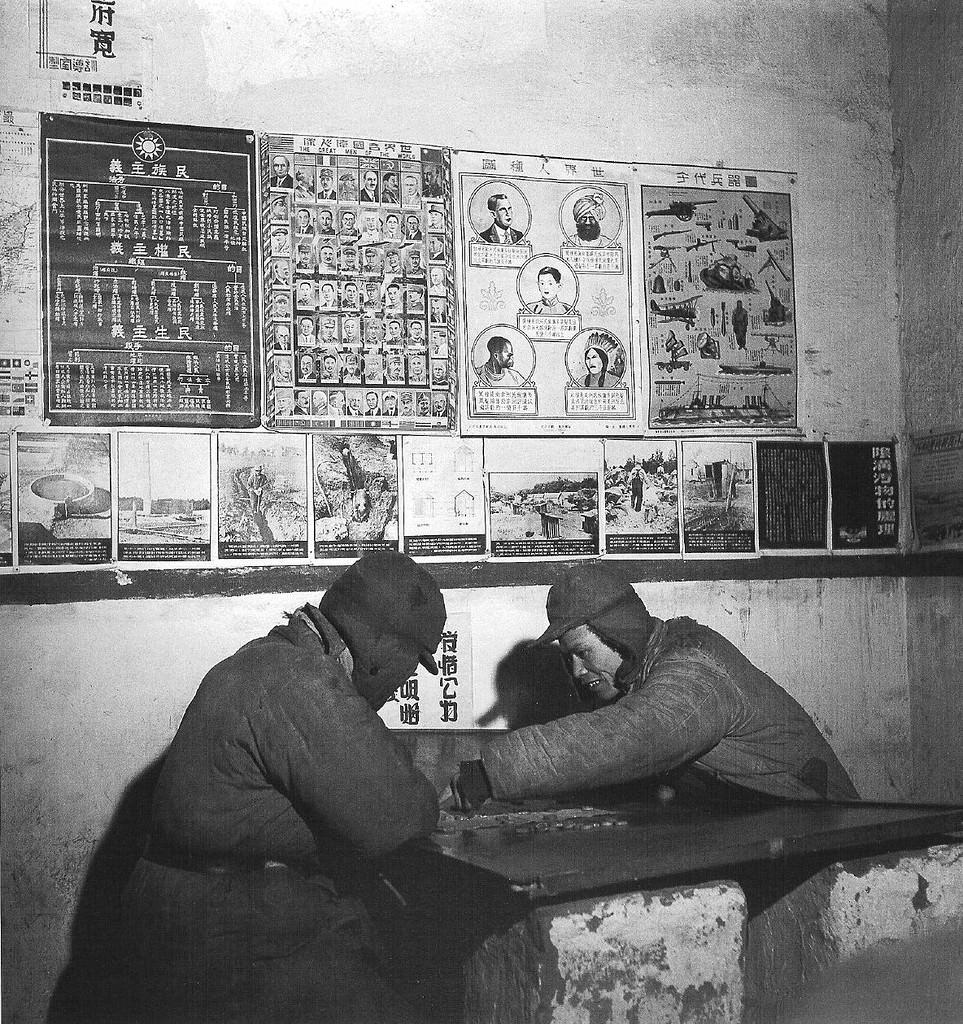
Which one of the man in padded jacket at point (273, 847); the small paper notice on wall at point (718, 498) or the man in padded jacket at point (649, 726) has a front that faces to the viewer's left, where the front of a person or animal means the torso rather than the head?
the man in padded jacket at point (649, 726)

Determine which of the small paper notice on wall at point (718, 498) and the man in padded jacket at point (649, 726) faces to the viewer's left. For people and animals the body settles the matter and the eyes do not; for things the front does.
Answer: the man in padded jacket

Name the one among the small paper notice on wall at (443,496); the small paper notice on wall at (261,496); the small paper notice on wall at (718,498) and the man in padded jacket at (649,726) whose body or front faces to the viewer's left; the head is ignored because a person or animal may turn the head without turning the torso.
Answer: the man in padded jacket

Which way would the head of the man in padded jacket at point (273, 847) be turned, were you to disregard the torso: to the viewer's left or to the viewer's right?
to the viewer's right

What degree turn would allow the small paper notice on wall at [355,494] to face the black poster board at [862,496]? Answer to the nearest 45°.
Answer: approximately 90° to its left

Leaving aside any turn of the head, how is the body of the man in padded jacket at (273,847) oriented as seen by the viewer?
to the viewer's right

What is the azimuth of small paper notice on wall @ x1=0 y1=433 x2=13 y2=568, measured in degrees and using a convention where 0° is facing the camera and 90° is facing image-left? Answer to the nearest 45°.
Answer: approximately 0°

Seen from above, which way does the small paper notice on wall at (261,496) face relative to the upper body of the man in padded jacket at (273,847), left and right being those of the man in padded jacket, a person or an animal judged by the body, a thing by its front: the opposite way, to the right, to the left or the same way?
to the right

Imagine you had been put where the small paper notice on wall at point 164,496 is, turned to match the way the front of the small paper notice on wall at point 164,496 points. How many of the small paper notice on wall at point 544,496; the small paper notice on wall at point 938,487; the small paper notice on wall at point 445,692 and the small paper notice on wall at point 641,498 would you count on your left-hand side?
4
